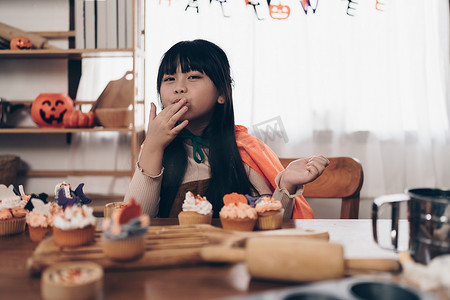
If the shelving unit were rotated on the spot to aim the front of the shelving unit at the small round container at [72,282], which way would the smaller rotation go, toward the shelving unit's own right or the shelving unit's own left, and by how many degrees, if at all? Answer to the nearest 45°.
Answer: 0° — it already faces it

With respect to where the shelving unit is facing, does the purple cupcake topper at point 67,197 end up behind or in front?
in front

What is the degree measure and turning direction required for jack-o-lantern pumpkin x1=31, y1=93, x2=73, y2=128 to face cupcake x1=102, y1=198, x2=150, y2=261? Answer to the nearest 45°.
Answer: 0° — it already faces it

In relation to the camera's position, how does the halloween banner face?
facing the viewer

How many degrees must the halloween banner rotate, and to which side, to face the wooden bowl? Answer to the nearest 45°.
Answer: approximately 90° to its right

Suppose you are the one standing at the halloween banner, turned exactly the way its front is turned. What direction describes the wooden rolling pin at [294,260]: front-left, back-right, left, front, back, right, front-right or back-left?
front

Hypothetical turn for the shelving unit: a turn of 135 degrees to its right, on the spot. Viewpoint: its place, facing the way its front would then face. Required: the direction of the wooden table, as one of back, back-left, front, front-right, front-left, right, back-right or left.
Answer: back-left

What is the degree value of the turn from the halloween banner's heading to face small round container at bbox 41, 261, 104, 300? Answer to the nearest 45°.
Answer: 0° — it already faces it

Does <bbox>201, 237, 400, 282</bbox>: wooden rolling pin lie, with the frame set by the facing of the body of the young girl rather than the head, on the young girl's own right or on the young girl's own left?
on the young girl's own left

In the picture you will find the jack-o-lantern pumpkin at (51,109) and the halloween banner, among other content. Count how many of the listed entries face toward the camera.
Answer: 2

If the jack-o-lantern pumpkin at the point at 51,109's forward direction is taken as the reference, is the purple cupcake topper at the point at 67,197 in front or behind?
in front

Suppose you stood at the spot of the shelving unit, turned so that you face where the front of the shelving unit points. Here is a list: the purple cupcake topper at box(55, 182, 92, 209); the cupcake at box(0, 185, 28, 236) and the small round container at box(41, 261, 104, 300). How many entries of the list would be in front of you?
3

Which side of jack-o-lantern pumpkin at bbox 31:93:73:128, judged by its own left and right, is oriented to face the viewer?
front

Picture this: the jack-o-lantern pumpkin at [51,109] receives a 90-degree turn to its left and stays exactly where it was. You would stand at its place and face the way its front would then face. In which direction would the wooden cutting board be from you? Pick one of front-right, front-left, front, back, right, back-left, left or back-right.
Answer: right

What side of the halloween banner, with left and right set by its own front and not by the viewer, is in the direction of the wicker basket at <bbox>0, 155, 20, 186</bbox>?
right

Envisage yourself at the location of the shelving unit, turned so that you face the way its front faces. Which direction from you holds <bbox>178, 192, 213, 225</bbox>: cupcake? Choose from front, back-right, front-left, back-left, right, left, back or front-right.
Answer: front
